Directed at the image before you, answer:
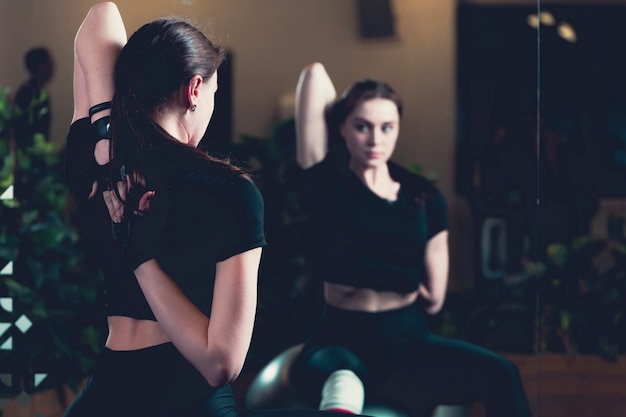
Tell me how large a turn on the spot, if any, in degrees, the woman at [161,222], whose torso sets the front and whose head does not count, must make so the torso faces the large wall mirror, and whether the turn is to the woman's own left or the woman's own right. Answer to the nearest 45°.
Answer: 0° — they already face it

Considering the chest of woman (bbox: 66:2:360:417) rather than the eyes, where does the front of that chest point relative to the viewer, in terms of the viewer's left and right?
facing away from the viewer and to the right of the viewer

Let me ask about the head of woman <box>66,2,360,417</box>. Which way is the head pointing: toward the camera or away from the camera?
away from the camera
